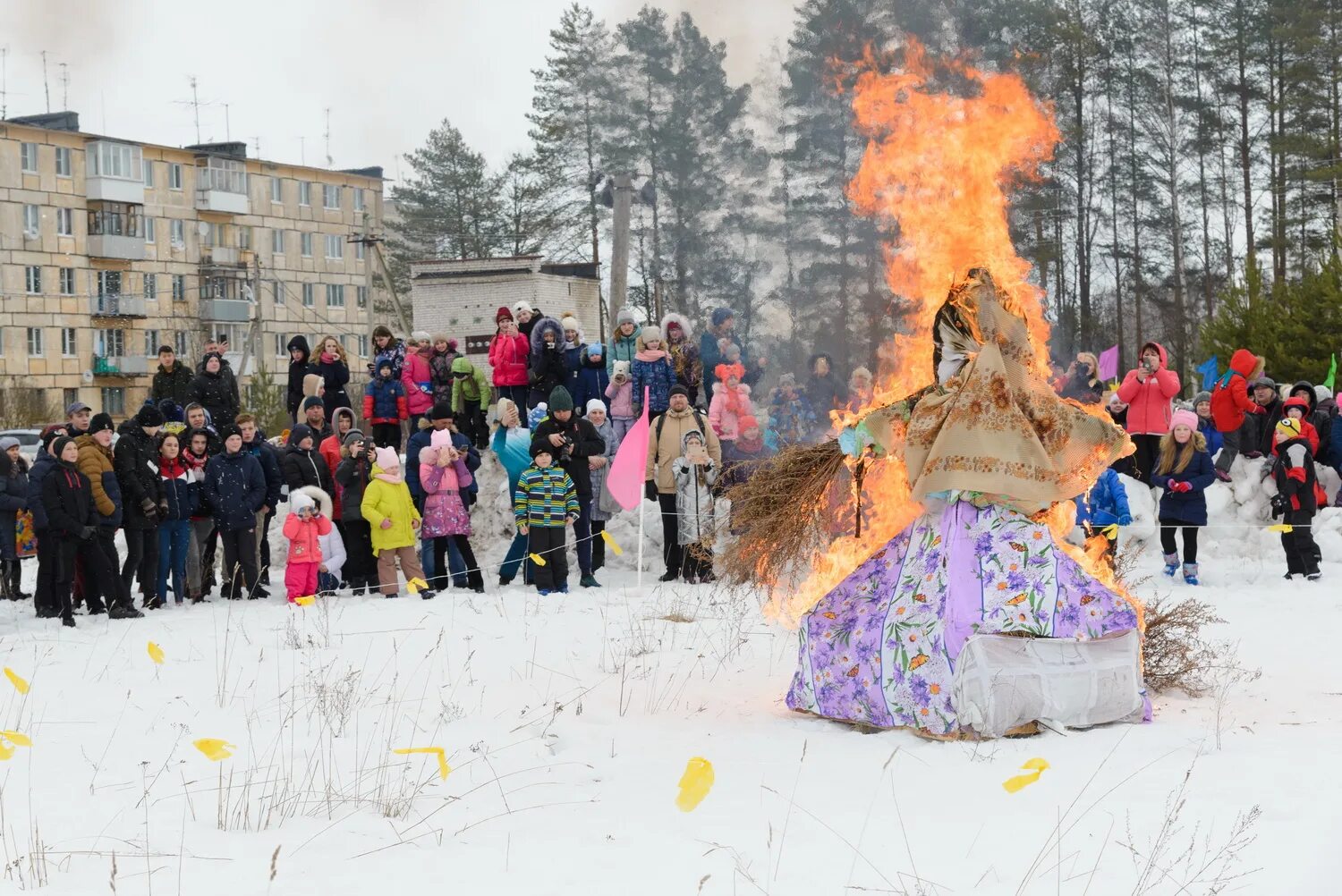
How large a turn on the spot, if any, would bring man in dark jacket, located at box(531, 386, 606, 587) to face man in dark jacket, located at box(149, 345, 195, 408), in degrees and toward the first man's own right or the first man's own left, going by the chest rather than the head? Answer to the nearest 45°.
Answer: approximately 135° to the first man's own right

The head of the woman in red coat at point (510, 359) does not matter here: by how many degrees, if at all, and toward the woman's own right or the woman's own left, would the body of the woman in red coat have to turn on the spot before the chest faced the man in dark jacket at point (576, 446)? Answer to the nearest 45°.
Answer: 0° — they already face them

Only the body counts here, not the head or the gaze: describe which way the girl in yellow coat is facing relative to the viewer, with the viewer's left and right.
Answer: facing the viewer and to the right of the viewer

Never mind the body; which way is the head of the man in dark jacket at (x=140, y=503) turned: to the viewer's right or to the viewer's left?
to the viewer's right

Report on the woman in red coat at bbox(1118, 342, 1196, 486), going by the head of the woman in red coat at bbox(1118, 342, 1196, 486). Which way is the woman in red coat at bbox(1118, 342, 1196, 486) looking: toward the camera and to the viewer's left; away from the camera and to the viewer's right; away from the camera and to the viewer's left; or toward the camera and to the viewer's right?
toward the camera and to the viewer's left

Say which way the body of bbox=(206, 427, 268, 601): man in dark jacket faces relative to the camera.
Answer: toward the camera

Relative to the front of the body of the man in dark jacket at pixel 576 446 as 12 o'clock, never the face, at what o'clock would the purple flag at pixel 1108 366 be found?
The purple flag is roughly at 8 o'clock from the man in dark jacket.

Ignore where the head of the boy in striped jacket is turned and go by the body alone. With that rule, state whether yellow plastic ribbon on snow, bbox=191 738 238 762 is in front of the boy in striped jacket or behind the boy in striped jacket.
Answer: in front

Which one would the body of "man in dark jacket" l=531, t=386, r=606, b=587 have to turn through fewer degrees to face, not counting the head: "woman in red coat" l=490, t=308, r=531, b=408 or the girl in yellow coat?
the girl in yellow coat

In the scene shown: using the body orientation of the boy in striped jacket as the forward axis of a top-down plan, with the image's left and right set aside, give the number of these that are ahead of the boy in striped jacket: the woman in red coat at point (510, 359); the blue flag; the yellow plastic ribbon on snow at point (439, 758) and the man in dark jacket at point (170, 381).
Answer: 1

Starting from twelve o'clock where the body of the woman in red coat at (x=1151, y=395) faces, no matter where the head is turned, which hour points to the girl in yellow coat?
The girl in yellow coat is roughly at 2 o'clock from the woman in red coat.

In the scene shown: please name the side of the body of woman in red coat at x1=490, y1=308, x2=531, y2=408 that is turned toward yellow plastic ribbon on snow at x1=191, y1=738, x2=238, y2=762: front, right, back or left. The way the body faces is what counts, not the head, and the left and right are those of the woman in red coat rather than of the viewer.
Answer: front

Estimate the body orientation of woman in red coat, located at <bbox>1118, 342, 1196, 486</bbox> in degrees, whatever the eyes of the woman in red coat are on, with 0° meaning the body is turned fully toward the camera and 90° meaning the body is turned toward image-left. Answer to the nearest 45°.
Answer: approximately 0°

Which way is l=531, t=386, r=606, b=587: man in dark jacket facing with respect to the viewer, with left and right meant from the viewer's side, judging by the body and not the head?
facing the viewer

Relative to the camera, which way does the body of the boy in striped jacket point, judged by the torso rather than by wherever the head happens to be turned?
toward the camera
